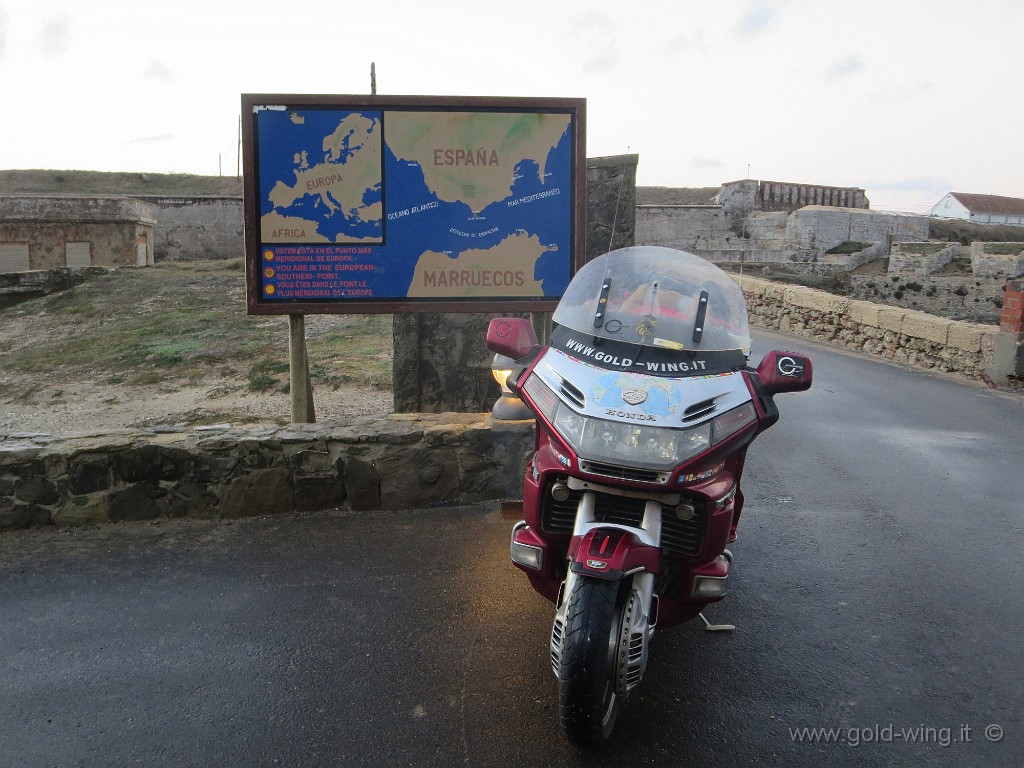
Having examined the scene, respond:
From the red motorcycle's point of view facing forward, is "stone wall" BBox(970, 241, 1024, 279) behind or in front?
behind

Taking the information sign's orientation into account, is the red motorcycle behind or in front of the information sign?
in front

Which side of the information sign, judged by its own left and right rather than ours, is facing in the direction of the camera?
front

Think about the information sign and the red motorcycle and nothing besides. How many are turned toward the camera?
2

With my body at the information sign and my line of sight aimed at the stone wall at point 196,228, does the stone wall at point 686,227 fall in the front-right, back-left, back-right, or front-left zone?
front-right

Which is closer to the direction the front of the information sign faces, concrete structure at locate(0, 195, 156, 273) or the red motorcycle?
the red motorcycle

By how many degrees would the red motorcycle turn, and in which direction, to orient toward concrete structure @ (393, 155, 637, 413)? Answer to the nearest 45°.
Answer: approximately 180°

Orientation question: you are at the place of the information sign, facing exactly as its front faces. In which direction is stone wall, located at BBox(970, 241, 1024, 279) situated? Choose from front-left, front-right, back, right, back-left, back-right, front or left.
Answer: back-left

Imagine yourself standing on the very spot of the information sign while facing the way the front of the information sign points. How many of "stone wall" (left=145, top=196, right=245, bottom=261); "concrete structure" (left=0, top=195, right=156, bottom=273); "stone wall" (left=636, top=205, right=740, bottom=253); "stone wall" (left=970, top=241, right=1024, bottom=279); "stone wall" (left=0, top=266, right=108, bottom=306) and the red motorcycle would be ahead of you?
1

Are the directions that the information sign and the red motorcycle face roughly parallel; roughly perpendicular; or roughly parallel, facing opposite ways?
roughly parallel

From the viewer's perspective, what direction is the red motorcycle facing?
toward the camera

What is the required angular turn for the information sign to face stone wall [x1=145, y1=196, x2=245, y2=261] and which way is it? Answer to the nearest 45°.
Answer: approximately 180°

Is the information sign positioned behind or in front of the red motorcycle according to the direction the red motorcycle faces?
behind

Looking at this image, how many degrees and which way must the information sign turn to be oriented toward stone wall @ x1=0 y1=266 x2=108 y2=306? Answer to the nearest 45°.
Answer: approximately 135° to its right

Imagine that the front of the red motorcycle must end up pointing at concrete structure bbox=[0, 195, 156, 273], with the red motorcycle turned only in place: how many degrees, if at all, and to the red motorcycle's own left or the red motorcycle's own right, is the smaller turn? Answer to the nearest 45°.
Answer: approximately 135° to the red motorcycle's own right

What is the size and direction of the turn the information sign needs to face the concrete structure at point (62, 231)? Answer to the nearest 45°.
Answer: approximately 135° to its right

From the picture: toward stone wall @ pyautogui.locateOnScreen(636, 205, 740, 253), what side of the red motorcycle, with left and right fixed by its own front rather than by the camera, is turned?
back

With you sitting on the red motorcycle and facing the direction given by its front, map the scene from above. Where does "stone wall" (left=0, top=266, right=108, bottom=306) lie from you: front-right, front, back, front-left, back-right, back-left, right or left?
back-right

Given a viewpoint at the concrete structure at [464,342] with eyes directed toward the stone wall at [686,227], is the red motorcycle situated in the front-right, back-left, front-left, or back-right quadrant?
back-right

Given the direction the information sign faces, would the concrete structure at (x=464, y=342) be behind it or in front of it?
behind
